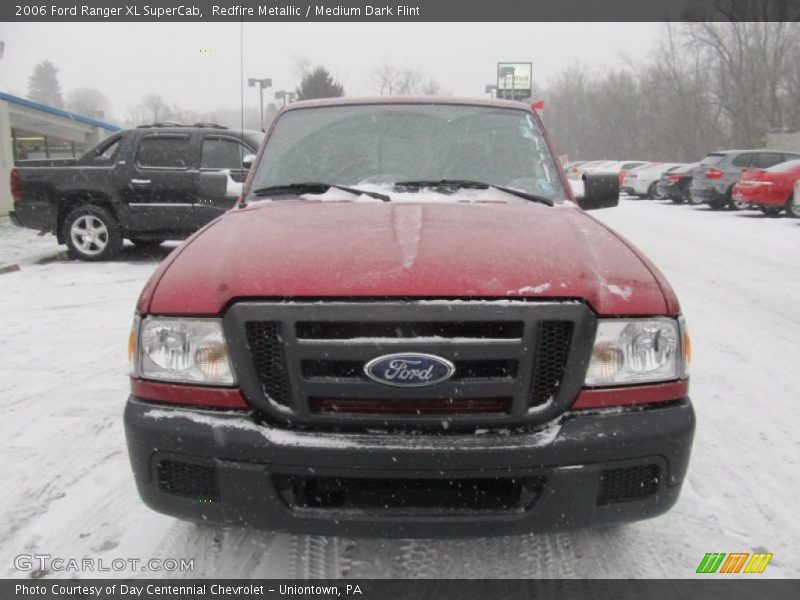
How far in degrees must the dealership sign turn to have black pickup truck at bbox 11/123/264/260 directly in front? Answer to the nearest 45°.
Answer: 0° — it already faces it

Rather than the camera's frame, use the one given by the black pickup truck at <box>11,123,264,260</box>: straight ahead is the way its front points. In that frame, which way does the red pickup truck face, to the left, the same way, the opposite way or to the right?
to the right

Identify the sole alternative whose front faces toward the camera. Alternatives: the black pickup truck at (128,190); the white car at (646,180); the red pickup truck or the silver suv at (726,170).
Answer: the red pickup truck

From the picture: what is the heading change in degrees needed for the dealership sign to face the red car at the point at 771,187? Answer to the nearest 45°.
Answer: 0° — it already faces it

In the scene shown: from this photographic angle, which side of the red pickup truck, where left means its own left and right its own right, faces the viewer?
front

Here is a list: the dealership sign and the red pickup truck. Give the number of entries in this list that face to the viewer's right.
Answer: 0

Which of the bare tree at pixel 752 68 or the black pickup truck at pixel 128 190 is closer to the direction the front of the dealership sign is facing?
the black pickup truck

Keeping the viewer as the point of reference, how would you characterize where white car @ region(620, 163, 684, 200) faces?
facing away from the viewer and to the right of the viewer

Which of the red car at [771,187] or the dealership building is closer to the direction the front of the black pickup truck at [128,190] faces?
the red car

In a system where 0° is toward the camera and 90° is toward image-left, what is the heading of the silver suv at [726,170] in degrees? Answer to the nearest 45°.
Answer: approximately 225°

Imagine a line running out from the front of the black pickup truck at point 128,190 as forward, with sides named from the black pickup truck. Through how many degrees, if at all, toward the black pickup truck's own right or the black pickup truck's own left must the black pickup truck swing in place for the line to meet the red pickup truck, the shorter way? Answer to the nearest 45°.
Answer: approximately 90° to the black pickup truck's own right

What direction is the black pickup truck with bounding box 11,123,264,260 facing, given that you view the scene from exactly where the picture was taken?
facing to the right of the viewer

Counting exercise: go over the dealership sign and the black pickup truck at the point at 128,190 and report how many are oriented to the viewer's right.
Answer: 1

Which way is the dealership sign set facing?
toward the camera
